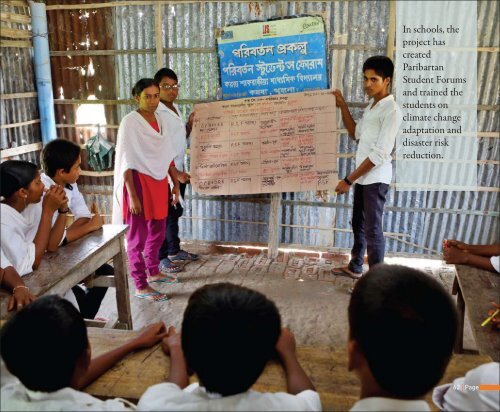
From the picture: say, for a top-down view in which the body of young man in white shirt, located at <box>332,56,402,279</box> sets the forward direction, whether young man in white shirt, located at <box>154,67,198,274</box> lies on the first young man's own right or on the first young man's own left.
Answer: on the first young man's own right

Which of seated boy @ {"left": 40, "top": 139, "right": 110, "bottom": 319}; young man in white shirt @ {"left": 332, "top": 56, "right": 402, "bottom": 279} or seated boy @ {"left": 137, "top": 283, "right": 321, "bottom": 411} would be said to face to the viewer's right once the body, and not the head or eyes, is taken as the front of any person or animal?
seated boy @ {"left": 40, "top": 139, "right": 110, "bottom": 319}

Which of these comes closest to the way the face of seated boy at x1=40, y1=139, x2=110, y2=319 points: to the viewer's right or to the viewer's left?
to the viewer's right

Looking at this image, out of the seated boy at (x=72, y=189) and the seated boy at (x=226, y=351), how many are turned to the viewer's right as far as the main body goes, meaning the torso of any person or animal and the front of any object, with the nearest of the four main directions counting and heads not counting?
1

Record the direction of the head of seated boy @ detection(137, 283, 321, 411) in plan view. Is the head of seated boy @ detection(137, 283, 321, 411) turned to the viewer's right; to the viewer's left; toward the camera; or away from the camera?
away from the camera

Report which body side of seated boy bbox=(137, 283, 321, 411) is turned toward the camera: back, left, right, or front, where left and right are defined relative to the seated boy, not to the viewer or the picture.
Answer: back

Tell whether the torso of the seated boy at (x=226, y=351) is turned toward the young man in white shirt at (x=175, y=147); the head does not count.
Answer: yes

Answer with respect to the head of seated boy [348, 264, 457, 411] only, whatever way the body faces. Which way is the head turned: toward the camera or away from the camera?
away from the camera

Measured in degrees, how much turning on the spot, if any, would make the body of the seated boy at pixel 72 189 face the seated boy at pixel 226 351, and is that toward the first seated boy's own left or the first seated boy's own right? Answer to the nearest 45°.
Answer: approximately 90° to the first seated boy's own right

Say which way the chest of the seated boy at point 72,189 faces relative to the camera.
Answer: to the viewer's right

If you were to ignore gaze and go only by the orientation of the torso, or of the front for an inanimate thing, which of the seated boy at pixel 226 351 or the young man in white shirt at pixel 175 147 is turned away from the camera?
the seated boy
